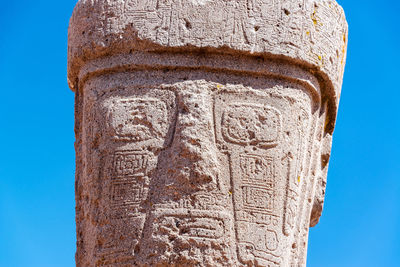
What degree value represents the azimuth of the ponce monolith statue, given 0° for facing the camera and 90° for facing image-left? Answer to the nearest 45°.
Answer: approximately 0°
